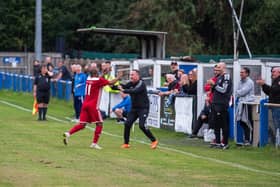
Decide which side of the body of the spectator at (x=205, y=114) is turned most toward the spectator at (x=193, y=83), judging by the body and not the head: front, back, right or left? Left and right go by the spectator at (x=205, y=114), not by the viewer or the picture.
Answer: right

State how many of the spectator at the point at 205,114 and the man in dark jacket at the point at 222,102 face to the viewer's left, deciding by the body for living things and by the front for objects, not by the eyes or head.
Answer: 2

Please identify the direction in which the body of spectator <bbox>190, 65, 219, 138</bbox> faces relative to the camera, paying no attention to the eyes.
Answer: to the viewer's left

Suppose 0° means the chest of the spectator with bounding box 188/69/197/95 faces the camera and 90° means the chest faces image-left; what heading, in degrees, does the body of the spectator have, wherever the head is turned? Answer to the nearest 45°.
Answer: approximately 45°

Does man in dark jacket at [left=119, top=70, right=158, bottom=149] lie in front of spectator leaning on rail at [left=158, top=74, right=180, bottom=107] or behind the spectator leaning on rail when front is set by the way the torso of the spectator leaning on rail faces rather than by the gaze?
in front

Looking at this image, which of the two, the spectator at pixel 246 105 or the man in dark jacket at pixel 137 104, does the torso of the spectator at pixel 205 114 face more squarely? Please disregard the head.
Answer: the man in dark jacket

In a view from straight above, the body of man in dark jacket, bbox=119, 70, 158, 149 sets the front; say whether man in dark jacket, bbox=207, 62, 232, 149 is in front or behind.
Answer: behind

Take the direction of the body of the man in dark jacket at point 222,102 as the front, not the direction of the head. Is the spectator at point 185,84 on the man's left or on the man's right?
on the man's right
